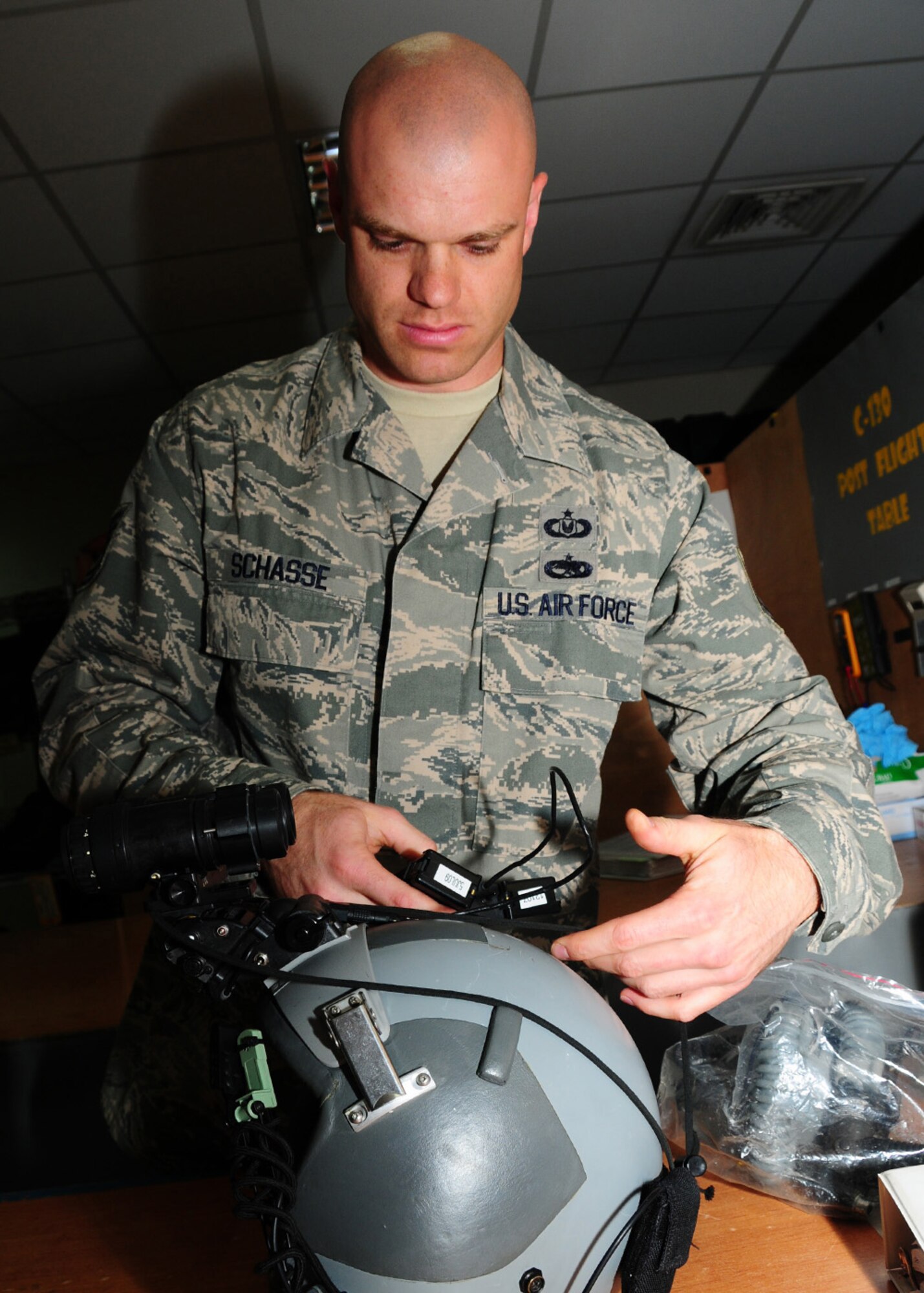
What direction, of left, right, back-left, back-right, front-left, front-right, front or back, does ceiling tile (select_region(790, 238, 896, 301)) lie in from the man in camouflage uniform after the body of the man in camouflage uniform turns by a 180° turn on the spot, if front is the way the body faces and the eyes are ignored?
front-right

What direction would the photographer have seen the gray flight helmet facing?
facing to the left of the viewer

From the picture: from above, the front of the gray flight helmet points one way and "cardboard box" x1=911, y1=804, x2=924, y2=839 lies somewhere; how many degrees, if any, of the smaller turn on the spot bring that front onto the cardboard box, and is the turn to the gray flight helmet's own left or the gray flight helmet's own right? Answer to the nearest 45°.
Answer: approximately 135° to the gray flight helmet's own right

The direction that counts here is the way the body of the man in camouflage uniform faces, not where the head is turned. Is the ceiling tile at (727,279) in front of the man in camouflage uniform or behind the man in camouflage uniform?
behind

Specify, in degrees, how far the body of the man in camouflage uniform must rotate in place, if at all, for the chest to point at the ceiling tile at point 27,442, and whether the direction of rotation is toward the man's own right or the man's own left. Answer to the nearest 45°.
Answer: approximately 135° to the man's own right

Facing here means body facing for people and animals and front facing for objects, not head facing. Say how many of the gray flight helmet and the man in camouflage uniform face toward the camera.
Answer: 1

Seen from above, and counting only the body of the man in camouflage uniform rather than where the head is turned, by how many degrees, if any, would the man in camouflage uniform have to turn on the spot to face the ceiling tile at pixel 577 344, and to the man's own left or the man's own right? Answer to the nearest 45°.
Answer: approximately 180°

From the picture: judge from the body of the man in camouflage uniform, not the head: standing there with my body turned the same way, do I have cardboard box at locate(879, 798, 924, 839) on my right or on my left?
on my left
